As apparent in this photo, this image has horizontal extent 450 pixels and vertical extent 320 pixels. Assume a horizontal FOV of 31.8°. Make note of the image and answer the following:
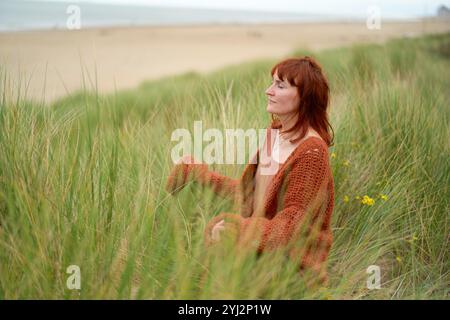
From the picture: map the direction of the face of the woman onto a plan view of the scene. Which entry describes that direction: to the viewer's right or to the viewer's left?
to the viewer's left

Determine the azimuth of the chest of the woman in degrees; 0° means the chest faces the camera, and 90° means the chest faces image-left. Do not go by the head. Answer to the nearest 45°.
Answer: approximately 45°
